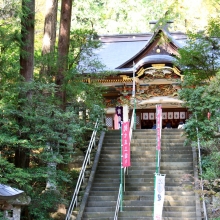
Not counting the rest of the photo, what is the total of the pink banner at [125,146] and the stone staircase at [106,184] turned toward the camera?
2

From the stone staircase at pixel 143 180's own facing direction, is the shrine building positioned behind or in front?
behind

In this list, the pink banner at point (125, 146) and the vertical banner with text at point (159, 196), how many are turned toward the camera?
2

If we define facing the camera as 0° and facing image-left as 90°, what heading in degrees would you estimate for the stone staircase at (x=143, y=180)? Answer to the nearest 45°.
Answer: approximately 0°

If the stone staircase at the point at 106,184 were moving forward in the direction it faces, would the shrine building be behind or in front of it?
behind
